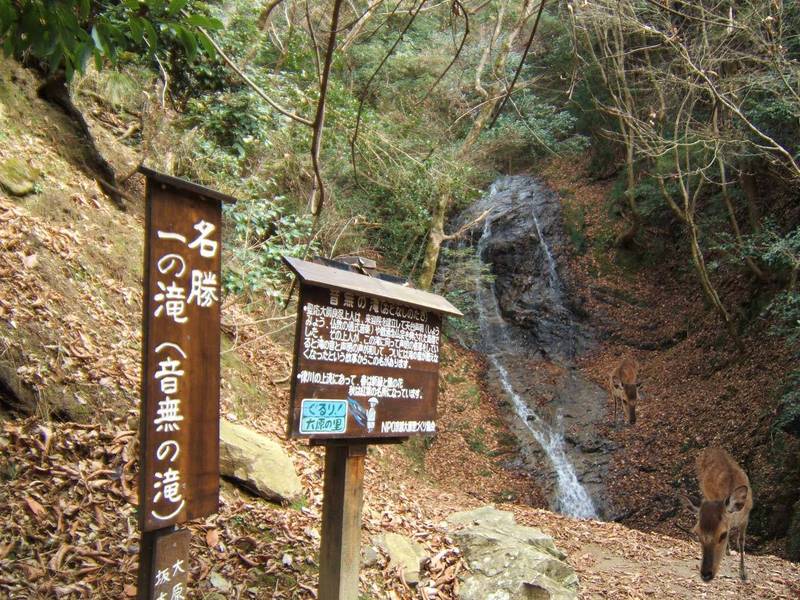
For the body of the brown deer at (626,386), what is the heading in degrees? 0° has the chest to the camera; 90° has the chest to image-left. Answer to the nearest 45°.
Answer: approximately 0°

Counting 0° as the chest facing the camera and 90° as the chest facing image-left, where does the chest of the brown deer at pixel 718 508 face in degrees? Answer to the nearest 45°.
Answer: approximately 0°

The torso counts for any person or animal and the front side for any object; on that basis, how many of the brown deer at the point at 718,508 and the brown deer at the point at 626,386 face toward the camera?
2

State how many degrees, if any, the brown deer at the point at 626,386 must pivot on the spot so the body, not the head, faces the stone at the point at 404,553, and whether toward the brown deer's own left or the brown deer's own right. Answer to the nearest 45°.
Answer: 0° — it already faces it

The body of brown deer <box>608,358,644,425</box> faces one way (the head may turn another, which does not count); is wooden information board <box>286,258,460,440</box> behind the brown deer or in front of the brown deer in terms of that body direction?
in front

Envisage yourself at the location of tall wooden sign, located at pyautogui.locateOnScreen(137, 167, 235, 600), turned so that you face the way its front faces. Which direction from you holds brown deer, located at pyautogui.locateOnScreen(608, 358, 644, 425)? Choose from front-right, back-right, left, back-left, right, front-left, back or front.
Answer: left

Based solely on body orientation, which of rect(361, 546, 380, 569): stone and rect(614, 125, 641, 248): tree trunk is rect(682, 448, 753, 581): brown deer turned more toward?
the stone

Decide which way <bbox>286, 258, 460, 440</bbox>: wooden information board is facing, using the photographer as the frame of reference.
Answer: facing the viewer and to the right of the viewer

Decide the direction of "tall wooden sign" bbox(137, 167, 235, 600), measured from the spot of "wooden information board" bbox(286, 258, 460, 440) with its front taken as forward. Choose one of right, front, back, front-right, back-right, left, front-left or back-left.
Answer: right
